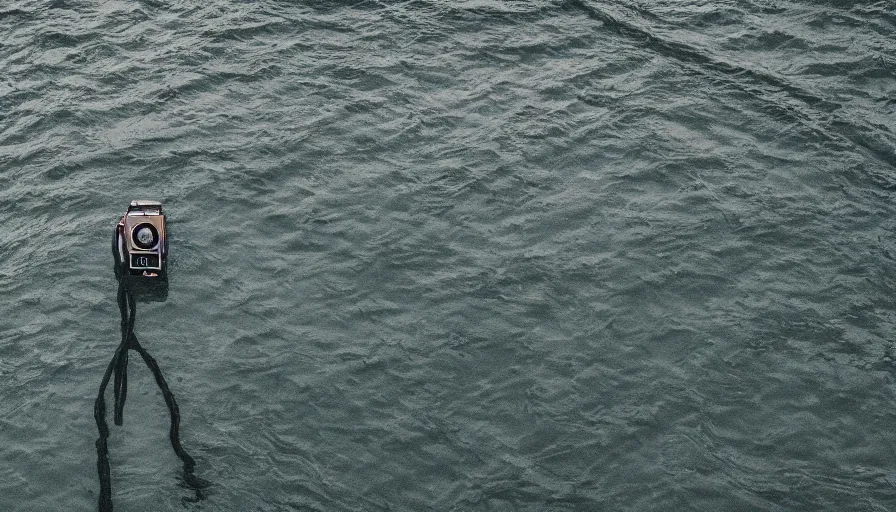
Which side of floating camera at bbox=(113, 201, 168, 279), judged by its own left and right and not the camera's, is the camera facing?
front
